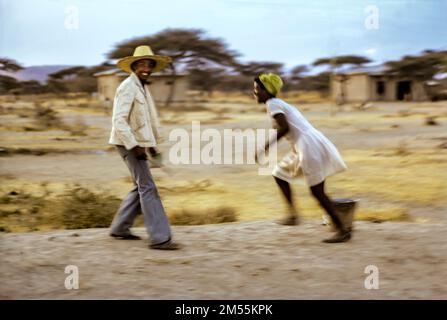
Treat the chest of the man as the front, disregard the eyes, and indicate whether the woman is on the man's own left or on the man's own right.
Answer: on the man's own left

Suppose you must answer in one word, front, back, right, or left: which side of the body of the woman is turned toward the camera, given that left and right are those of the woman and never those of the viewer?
left

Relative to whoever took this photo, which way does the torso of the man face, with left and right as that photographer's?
facing the viewer and to the right of the viewer

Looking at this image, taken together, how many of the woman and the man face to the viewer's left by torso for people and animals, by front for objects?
1

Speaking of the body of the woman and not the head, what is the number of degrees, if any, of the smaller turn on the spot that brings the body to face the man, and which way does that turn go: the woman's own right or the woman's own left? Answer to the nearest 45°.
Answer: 0° — they already face them

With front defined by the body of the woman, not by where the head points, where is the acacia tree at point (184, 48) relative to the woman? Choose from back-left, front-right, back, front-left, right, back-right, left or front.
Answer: right

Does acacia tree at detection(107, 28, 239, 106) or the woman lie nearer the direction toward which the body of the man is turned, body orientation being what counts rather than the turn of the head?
the woman

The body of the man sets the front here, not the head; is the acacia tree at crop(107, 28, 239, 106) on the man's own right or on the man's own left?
on the man's own left

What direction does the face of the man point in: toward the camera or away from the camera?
toward the camera

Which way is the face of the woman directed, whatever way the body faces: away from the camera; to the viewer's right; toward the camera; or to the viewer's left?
to the viewer's left

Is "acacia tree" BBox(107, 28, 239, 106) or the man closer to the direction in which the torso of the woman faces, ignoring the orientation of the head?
the man
